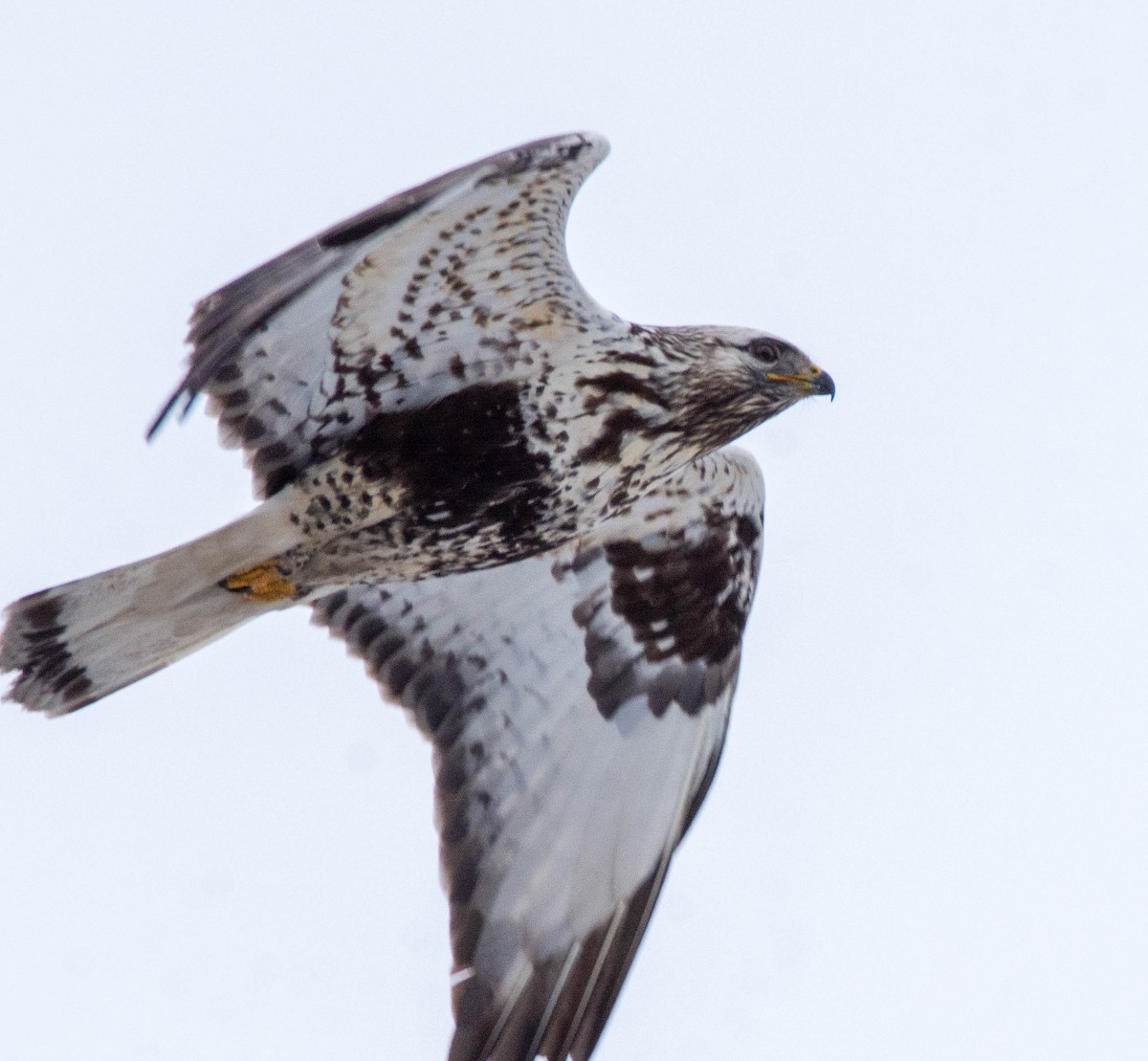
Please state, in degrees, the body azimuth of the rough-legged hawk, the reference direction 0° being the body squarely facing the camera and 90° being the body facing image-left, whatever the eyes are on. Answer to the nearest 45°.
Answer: approximately 270°
